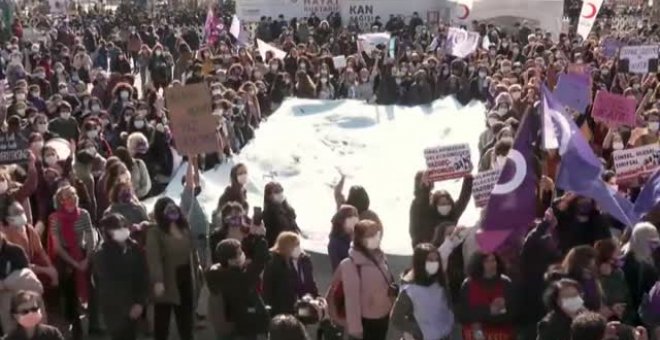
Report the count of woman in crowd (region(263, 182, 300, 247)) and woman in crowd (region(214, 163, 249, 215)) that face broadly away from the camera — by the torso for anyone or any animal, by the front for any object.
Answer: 0

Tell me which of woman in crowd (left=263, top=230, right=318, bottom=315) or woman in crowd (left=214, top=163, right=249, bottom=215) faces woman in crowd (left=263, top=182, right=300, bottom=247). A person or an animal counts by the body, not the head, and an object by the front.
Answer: woman in crowd (left=214, top=163, right=249, bottom=215)

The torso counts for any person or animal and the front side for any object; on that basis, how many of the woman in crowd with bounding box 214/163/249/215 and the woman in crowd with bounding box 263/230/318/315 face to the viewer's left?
0

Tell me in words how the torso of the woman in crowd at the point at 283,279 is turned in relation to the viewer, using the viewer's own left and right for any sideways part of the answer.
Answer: facing the viewer and to the right of the viewer

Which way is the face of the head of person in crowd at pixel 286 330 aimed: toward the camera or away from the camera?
away from the camera

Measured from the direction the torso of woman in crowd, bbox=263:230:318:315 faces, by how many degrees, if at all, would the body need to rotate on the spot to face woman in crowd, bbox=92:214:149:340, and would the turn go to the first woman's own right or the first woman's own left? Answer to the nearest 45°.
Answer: approximately 135° to the first woman's own right

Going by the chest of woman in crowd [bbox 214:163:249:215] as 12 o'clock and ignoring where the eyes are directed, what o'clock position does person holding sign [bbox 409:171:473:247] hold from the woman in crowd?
The person holding sign is roughly at 11 o'clock from the woman in crowd.
